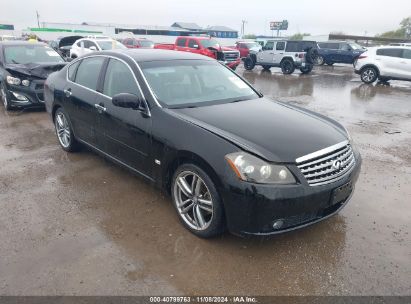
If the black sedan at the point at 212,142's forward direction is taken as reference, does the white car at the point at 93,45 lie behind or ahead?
behind

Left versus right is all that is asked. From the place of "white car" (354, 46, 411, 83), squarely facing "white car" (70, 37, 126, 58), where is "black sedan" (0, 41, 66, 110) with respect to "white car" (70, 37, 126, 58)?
left

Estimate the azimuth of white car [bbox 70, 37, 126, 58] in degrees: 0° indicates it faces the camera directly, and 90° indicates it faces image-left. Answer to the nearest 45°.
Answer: approximately 315°

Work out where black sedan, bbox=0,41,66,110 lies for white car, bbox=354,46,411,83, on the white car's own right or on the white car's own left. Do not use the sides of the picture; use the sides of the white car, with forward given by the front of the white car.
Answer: on the white car's own right

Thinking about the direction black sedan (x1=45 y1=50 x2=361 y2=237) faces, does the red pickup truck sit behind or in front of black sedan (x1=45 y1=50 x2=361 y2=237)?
behind

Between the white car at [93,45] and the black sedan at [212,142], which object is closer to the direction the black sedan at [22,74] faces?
the black sedan
